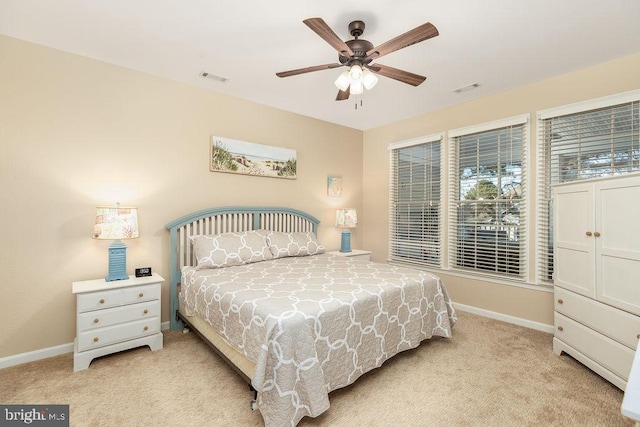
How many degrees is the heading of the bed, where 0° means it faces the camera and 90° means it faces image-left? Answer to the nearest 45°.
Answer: approximately 315°

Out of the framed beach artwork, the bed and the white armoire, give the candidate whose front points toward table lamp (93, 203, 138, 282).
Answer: the white armoire

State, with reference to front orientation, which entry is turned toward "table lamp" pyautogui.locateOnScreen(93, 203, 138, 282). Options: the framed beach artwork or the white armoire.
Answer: the white armoire

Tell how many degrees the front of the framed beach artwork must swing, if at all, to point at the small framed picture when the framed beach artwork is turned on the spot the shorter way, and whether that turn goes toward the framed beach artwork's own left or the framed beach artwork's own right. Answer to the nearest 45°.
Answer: approximately 90° to the framed beach artwork's own left

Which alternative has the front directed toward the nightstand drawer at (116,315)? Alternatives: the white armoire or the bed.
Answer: the white armoire

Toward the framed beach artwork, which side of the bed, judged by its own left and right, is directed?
back

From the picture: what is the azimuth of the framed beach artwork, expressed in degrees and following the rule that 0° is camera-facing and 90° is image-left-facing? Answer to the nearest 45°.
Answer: approximately 315°
